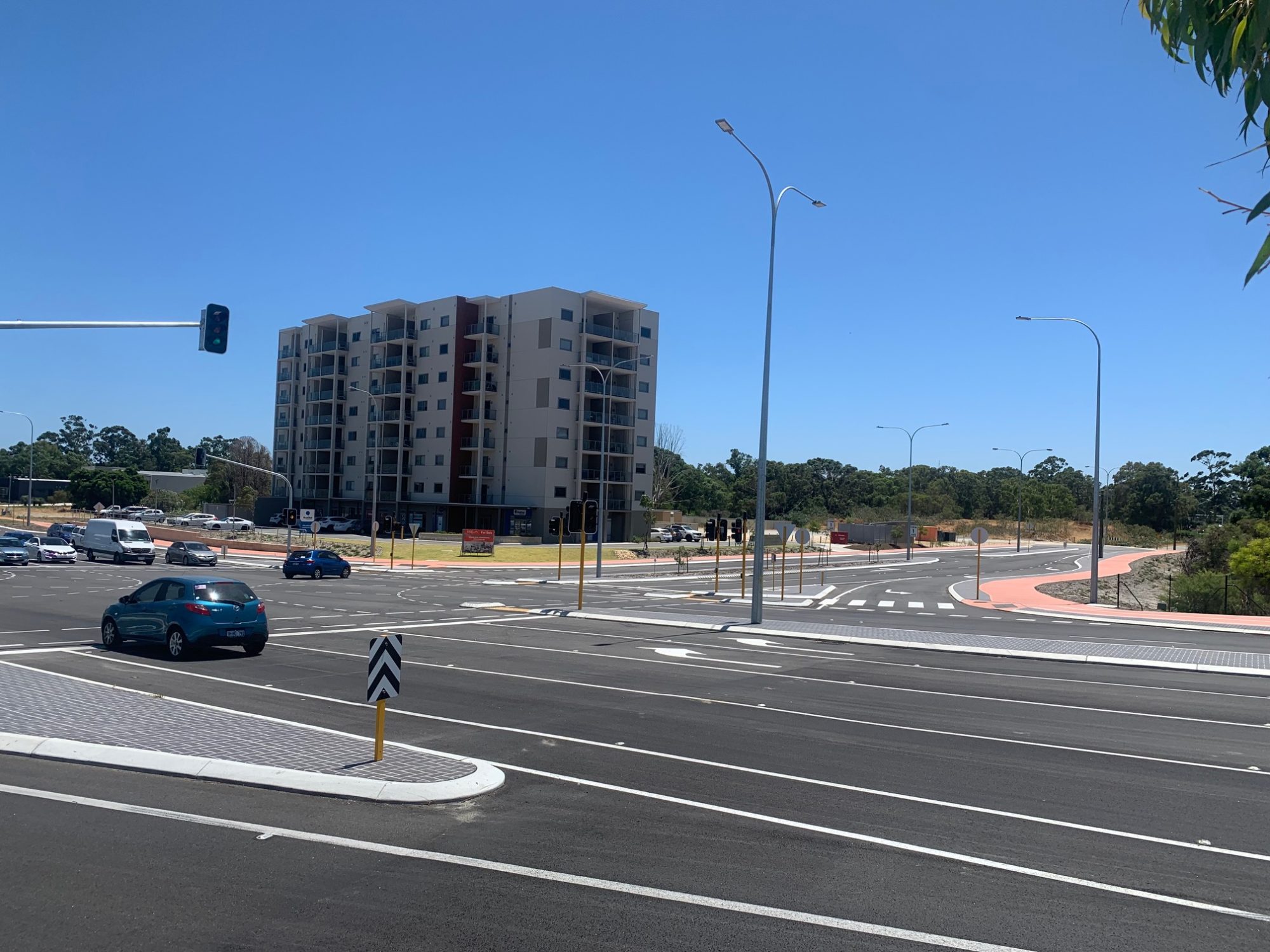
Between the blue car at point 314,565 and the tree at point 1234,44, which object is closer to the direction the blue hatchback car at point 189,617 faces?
the blue car

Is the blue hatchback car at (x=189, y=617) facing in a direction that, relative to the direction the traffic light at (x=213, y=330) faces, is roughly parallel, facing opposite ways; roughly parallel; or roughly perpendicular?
roughly parallel, facing opposite ways

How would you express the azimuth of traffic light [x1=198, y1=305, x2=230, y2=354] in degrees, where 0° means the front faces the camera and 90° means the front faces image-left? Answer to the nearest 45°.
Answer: approximately 315°

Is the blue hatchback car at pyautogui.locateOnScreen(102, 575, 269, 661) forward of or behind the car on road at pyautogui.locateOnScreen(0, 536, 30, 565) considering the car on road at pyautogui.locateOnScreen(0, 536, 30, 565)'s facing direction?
forward

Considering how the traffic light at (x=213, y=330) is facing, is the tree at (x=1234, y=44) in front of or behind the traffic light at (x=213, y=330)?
in front

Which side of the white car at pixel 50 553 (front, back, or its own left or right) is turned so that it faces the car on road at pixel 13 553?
right

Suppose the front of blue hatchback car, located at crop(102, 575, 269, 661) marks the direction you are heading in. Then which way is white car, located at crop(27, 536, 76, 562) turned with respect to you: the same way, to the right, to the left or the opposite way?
the opposite way

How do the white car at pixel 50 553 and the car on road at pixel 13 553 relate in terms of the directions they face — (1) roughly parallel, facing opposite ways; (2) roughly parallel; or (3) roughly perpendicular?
roughly parallel

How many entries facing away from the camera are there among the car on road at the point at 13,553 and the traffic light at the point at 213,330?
0

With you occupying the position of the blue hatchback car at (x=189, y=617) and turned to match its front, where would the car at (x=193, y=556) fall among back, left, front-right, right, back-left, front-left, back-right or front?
front-right

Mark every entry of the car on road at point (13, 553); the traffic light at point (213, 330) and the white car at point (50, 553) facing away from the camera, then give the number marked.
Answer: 0

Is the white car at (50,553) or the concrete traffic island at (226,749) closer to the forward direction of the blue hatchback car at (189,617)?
the white car
